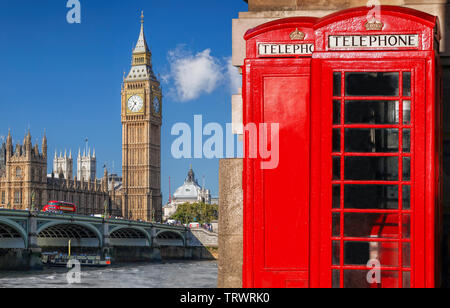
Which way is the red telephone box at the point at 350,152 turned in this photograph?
toward the camera
